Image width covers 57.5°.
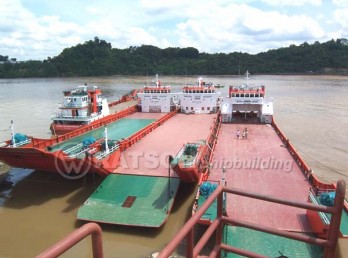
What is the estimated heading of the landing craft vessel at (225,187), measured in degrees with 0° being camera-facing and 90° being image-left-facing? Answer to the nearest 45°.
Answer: approximately 0°

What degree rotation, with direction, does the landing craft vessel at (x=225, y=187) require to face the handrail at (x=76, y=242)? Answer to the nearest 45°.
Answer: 0° — it already faces it
